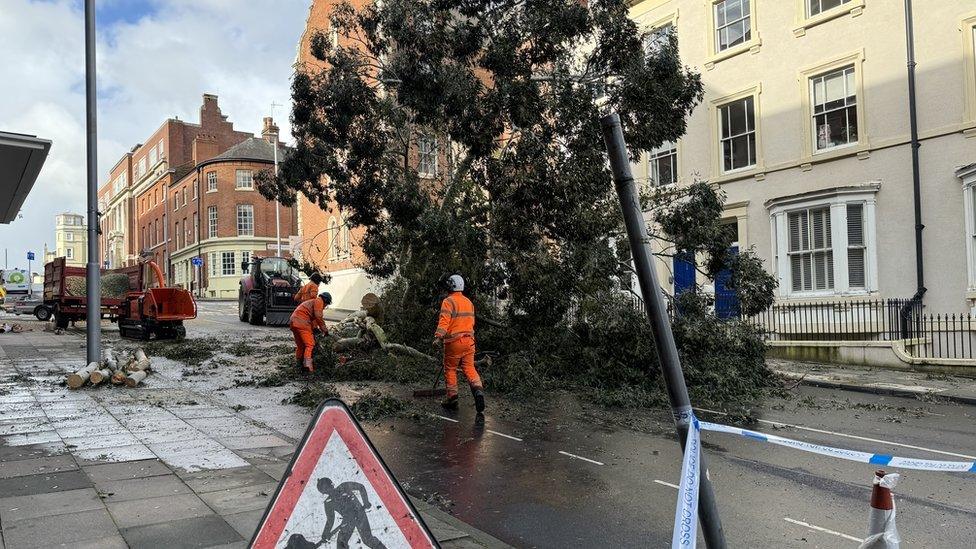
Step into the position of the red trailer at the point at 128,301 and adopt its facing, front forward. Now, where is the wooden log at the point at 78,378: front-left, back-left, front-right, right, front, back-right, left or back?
back-left

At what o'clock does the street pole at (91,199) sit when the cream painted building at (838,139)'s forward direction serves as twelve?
The street pole is roughly at 12 o'clock from the cream painted building.

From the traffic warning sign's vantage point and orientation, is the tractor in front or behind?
behind

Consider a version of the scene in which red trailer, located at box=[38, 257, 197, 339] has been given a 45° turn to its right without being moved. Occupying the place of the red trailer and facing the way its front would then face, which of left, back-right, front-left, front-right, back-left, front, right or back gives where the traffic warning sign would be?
back

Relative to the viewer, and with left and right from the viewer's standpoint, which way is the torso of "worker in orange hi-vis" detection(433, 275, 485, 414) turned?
facing away from the viewer and to the left of the viewer

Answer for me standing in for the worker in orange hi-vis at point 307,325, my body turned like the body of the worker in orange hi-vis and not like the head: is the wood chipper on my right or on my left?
on my left

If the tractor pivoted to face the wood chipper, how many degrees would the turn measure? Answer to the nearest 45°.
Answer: approximately 90° to its right

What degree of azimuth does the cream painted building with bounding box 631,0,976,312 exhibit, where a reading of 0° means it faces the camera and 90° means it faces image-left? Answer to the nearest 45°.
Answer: approximately 45°

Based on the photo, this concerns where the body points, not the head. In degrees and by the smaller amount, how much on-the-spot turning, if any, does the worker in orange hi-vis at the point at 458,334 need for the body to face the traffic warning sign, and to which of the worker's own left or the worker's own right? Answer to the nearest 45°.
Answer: approximately 135° to the worker's own left

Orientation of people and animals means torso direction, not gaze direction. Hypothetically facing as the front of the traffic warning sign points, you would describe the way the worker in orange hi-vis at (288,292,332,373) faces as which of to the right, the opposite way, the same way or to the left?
to the left

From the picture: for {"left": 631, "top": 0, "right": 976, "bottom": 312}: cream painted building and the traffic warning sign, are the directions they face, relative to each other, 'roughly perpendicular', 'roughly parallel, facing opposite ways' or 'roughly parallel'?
roughly perpendicular

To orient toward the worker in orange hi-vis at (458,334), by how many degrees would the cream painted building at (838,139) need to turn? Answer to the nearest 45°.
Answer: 0° — it already faces them

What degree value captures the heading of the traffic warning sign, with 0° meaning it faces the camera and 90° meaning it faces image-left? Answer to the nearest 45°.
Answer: approximately 0°

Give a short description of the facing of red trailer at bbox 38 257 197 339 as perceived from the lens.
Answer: facing away from the viewer and to the left of the viewer
